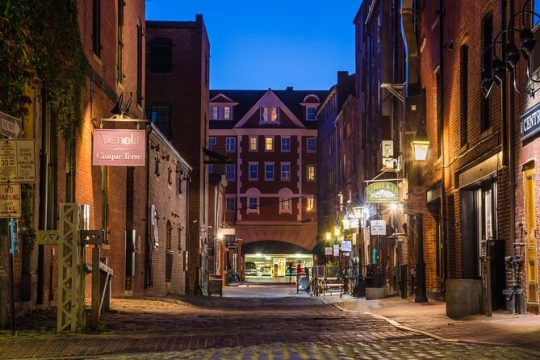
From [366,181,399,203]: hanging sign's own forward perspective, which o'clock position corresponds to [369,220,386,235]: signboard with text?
The signboard with text is roughly at 6 o'clock from the hanging sign.

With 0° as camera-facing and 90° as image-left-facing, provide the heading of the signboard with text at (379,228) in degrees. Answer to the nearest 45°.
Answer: approximately 0°

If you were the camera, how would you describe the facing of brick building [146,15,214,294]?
facing to the right of the viewer

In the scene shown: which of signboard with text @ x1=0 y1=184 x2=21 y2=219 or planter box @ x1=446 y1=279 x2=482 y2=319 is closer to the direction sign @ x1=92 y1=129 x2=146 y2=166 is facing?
the signboard with text

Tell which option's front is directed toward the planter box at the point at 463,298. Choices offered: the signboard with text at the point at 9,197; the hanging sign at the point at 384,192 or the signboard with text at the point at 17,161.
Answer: the hanging sign

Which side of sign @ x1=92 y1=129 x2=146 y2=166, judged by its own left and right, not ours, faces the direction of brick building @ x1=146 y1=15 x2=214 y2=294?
back

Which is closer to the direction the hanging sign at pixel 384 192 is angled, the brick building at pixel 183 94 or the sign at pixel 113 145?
the sign

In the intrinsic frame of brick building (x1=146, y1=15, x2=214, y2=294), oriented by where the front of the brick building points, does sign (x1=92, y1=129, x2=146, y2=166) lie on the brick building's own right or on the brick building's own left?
on the brick building's own right
